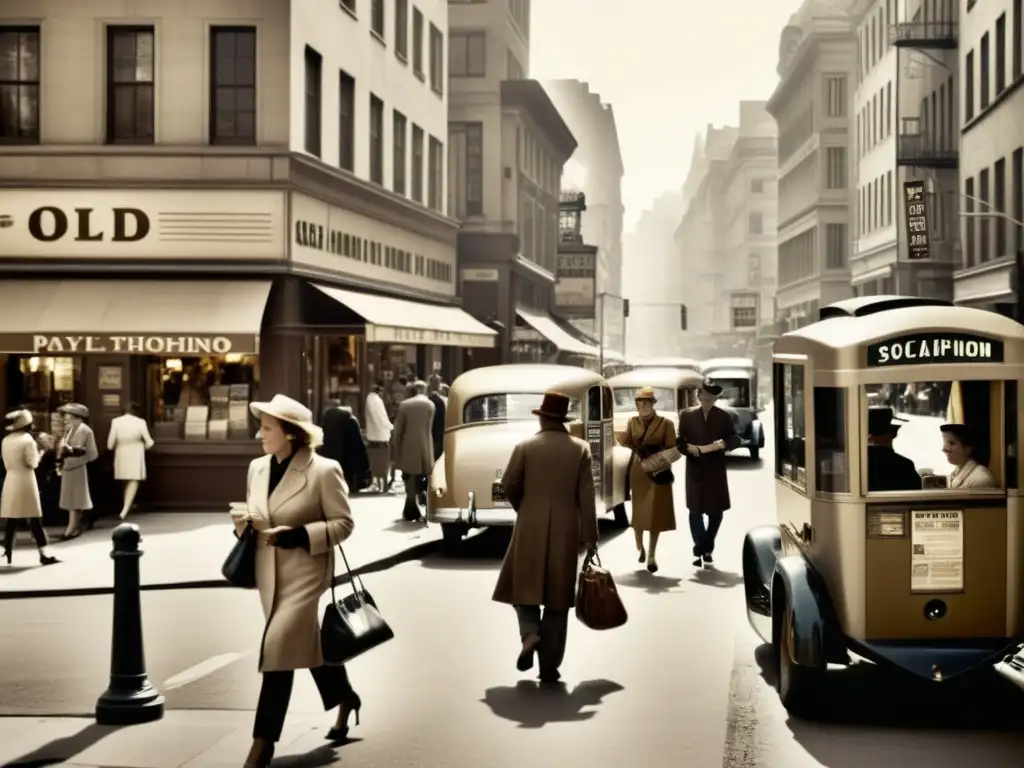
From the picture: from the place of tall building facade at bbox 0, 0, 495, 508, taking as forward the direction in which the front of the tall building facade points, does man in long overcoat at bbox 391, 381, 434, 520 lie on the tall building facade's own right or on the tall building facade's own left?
on the tall building facade's own left

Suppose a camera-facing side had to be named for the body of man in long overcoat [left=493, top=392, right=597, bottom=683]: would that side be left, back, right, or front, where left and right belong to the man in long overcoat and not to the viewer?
back

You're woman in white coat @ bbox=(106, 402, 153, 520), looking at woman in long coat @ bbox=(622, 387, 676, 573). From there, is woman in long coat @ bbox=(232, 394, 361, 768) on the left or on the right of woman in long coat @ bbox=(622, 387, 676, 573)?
right

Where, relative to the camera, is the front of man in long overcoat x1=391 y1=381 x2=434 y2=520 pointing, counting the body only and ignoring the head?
away from the camera

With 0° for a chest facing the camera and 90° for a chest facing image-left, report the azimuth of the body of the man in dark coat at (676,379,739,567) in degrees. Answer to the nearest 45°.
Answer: approximately 0°

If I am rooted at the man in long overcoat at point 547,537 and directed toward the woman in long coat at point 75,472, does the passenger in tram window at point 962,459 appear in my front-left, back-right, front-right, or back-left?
back-right

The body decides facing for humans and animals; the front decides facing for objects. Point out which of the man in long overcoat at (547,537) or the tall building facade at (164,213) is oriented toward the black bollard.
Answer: the tall building facade

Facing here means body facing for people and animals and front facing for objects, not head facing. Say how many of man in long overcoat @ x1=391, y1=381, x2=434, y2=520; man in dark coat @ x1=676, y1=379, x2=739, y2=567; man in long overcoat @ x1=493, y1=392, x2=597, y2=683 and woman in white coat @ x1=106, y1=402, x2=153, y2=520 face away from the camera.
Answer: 3

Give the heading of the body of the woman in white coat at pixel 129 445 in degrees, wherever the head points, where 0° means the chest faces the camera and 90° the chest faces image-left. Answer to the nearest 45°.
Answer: approximately 180°
